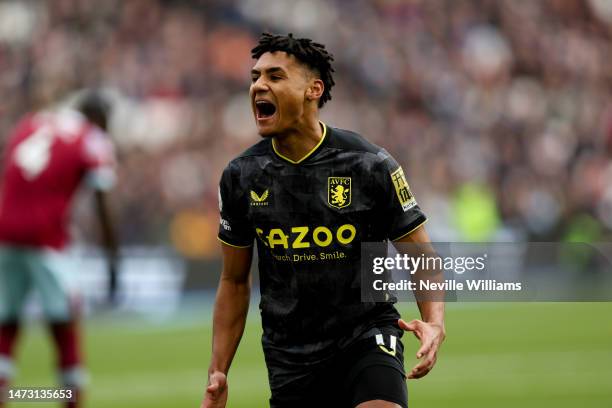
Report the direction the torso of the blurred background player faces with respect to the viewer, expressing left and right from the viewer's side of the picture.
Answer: facing away from the viewer and to the right of the viewer

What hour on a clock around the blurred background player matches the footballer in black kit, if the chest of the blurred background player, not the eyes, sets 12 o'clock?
The footballer in black kit is roughly at 4 o'clock from the blurred background player.

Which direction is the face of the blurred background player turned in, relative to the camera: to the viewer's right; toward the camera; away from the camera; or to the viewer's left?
away from the camera
